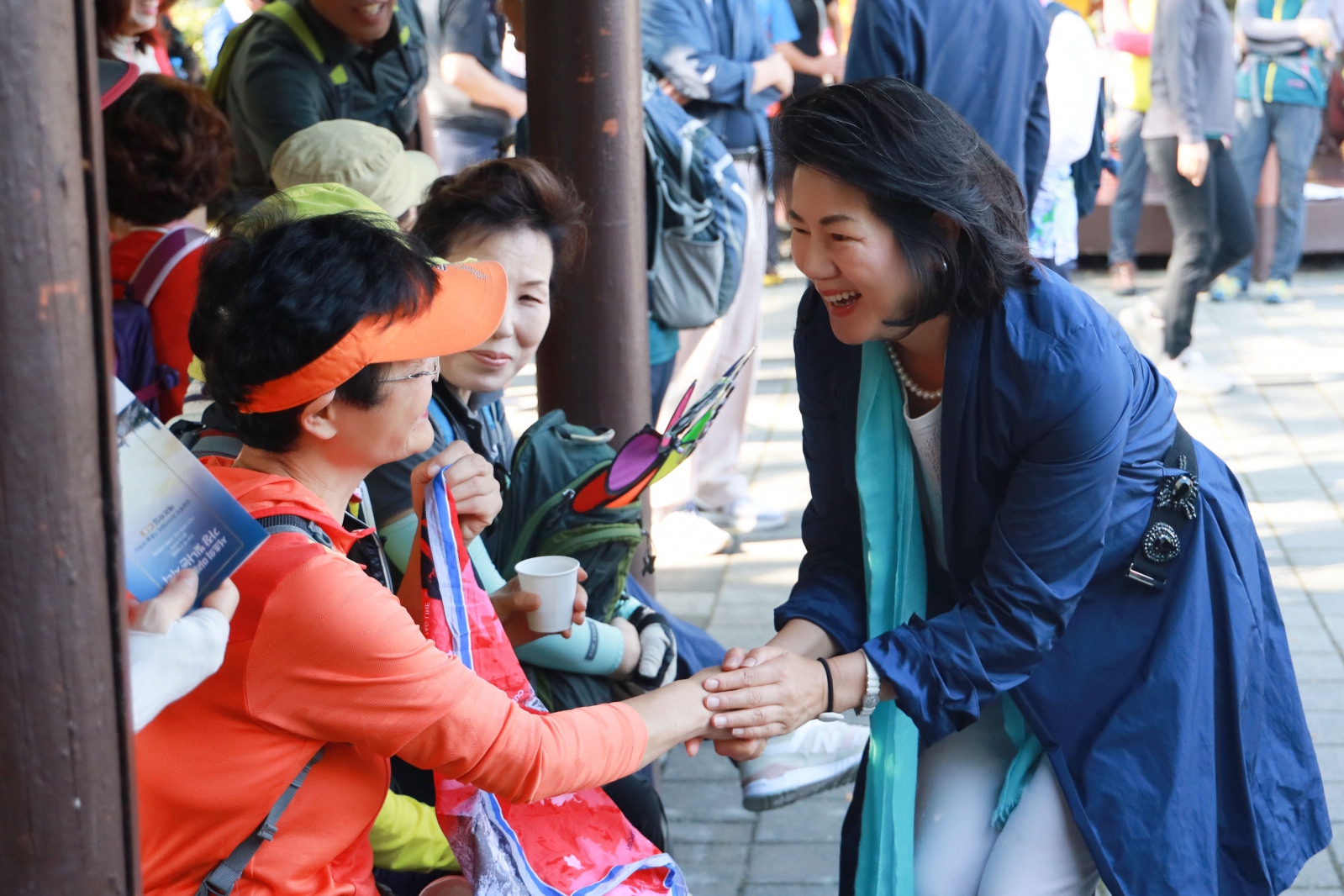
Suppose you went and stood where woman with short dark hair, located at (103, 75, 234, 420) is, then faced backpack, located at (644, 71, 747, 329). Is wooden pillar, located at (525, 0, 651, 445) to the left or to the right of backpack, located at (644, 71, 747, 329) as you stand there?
right

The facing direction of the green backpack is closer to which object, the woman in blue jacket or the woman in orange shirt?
the woman in blue jacket

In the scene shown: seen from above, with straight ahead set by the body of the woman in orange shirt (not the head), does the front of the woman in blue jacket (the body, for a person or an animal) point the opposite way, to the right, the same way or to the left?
the opposite way

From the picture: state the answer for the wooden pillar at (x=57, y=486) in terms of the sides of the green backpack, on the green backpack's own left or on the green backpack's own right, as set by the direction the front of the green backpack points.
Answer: on the green backpack's own right

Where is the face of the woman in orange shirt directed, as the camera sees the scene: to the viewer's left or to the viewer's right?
to the viewer's right

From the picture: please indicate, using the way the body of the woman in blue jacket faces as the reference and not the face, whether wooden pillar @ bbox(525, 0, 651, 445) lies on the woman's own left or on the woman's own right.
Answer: on the woman's own right

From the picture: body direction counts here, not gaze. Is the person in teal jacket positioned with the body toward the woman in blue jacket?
yes

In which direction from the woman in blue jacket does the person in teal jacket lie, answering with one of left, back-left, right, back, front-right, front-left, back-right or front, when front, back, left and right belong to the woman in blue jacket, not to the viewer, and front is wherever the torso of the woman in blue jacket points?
back-right

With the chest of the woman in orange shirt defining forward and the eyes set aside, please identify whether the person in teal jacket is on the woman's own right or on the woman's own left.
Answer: on the woman's own left

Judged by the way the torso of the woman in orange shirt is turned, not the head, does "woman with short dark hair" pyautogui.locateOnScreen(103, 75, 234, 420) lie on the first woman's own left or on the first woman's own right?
on the first woman's own left

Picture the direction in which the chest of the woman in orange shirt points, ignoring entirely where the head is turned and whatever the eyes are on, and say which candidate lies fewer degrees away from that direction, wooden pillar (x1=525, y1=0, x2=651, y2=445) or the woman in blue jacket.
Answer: the woman in blue jacket

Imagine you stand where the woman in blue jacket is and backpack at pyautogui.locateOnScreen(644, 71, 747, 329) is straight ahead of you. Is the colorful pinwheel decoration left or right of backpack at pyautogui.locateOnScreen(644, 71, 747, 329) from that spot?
left

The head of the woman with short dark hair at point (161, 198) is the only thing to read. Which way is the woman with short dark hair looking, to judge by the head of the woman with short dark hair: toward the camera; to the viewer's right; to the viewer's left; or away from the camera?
away from the camera

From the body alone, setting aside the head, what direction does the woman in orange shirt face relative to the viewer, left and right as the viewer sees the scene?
facing to the right of the viewer
